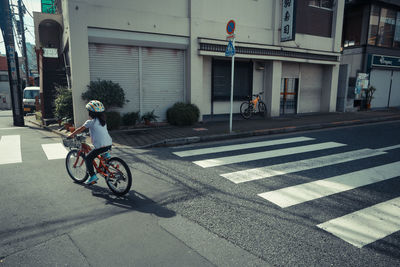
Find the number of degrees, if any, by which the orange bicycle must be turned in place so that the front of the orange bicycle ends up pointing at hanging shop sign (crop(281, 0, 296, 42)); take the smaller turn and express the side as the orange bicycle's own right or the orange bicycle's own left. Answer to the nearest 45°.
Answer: approximately 90° to the orange bicycle's own right

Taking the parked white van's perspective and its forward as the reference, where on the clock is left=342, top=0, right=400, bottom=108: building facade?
The building facade is roughly at 10 o'clock from the parked white van.

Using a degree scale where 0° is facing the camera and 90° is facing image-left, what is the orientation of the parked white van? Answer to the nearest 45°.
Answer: approximately 0°

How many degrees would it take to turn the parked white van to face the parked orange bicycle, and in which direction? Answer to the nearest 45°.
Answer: approximately 45° to its left

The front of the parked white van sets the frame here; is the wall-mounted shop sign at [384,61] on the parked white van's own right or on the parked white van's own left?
on the parked white van's own left

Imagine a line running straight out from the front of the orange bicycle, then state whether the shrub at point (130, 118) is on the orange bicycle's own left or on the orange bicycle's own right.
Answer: on the orange bicycle's own right

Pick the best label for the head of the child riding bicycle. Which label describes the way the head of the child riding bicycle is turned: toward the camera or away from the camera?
away from the camera

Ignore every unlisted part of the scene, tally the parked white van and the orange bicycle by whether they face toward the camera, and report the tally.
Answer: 1

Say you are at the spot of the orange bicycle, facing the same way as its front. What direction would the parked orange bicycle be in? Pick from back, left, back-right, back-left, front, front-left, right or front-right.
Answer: right

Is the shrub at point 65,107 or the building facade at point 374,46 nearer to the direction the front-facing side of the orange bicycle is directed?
the shrub
